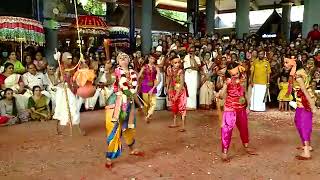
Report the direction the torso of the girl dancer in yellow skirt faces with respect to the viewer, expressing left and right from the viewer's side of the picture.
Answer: facing the viewer and to the right of the viewer

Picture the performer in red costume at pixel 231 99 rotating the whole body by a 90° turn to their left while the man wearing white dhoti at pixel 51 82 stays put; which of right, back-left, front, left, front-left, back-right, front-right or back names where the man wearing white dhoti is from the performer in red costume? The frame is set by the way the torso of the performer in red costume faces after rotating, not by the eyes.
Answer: back-left

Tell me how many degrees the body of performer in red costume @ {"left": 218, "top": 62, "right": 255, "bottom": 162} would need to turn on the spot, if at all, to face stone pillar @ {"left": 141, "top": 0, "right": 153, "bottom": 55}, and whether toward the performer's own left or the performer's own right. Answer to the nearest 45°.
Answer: approximately 180°

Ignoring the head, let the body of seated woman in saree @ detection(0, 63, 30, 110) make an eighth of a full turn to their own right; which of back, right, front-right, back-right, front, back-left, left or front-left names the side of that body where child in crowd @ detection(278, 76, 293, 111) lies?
left

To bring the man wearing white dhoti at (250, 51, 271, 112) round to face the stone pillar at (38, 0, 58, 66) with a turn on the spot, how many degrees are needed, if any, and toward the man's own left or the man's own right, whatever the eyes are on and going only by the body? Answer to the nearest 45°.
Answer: approximately 90° to the man's own right

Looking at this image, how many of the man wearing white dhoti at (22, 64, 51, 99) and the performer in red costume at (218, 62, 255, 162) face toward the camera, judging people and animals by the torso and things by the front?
2

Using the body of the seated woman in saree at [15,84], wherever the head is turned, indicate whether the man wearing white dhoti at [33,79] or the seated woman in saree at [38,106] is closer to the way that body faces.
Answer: the seated woman in saree

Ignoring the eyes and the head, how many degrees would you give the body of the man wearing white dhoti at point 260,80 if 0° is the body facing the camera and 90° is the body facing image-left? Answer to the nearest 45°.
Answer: approximately 0°

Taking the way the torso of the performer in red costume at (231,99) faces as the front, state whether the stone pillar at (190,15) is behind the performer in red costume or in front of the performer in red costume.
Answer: behind

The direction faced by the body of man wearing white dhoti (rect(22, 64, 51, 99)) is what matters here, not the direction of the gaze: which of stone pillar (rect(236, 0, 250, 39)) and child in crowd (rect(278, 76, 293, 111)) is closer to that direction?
the child in crowd

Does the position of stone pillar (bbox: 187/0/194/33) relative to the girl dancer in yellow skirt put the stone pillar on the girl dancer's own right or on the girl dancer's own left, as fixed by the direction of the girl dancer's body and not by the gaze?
on the girl dancer's own left

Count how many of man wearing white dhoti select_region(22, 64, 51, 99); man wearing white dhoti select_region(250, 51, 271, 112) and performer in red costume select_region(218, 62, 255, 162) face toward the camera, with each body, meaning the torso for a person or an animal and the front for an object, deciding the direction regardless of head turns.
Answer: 3

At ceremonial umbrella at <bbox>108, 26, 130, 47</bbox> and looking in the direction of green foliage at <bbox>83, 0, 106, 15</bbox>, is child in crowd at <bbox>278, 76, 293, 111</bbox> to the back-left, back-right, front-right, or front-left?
back-right

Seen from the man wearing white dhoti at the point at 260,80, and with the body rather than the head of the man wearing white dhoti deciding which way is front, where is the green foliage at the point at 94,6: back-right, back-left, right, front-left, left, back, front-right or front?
back-right
